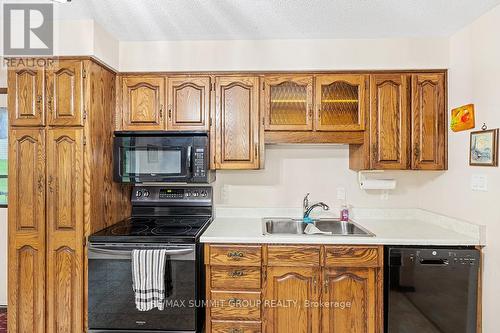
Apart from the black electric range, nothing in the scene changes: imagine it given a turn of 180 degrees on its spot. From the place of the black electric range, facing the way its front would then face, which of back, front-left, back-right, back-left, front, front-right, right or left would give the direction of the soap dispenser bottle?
right

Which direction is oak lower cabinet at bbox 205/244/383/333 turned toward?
toward the camera

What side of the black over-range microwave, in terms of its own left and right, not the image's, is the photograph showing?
front

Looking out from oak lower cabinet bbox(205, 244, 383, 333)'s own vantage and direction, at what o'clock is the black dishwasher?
The black dishwasher is roughly at 9 o'clock from the oak lower cabinet.

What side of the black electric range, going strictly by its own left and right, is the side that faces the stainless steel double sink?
left

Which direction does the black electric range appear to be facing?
toward the camera

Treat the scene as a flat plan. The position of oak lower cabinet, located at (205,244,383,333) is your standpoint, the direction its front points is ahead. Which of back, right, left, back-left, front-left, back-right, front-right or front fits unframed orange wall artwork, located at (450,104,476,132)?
left

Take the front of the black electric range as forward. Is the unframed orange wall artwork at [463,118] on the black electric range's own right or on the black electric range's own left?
on the black electric range's own left

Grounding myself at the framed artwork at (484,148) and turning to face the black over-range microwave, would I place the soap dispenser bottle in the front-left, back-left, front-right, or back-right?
front-right
